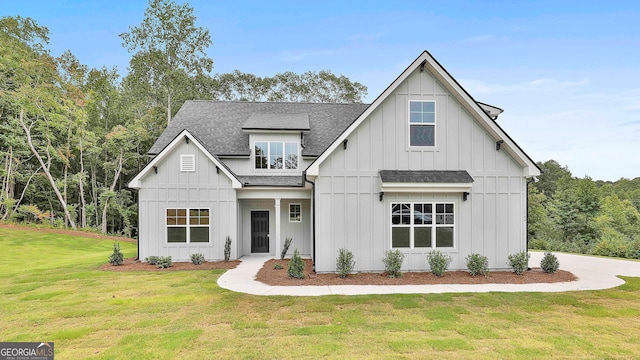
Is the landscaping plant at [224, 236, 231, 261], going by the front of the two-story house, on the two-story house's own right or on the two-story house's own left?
on the two-story house's own right

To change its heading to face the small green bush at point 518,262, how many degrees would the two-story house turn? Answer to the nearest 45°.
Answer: approximately 90° to its left

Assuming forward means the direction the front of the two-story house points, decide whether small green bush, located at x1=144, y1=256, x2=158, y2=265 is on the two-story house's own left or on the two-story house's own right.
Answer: on the two-story house's own right

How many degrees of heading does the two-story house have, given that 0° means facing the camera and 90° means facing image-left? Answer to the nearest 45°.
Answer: approximately 0°
